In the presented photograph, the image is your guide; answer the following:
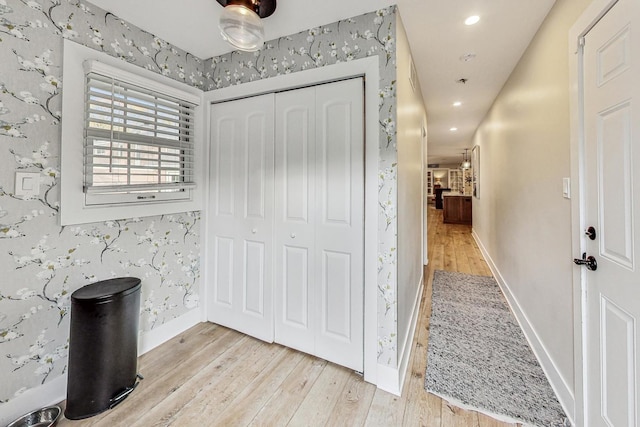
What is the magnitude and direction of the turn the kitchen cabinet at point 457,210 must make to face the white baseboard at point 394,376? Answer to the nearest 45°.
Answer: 0° — it already faces it

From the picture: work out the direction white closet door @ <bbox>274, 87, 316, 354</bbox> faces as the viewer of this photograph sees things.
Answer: facing the viewer and to the left of the viewer

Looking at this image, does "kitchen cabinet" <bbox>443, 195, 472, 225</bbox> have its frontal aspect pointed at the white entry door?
yes

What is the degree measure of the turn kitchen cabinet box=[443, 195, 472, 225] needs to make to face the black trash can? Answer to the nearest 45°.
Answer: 0° — it already faces it

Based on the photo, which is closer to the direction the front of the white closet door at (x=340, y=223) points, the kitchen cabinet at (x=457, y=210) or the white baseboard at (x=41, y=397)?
the white baseboard

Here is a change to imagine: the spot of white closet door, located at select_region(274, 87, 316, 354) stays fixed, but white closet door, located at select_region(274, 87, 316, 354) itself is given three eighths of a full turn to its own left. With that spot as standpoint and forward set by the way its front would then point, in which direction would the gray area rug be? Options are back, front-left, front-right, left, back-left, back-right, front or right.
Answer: front

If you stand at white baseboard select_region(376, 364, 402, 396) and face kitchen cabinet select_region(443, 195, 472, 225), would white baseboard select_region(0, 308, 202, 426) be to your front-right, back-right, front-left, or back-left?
back-left

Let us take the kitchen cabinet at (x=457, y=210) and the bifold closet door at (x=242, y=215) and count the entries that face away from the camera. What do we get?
0
